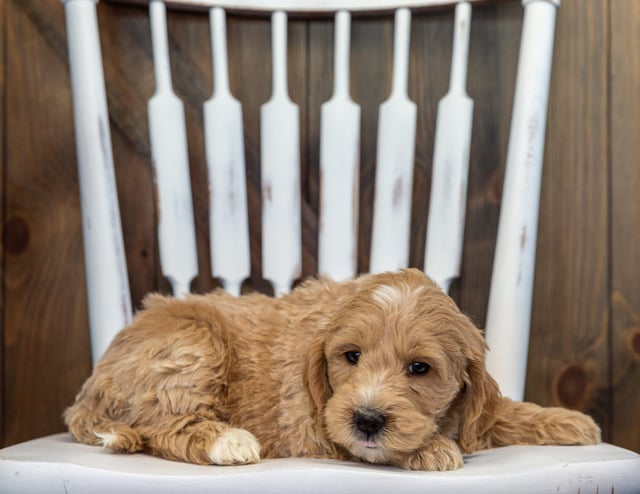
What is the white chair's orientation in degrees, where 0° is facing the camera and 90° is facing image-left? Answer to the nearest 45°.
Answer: approximately 0°
